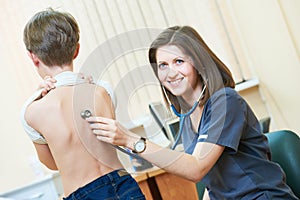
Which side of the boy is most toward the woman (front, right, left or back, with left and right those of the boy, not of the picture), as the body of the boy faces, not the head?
right

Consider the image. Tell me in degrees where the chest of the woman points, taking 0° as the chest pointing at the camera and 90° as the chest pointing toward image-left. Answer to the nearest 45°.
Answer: approximately 45°

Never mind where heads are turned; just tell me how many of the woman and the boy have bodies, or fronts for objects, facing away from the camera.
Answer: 1

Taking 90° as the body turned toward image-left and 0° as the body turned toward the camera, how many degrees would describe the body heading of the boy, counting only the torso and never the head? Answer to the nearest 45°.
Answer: approximately 180°

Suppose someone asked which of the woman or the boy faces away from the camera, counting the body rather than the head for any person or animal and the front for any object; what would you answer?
the boy

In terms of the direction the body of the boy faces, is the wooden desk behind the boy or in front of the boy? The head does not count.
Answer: in front

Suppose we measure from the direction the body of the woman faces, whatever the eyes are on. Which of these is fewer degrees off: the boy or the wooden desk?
the boy

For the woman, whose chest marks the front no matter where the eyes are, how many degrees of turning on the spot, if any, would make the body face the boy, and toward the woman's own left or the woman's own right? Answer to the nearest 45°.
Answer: approximately 45° to the woman's own right

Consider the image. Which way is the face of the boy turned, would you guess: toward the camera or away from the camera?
away from the camera

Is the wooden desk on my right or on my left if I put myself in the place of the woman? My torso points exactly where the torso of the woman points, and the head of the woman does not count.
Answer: on my right
